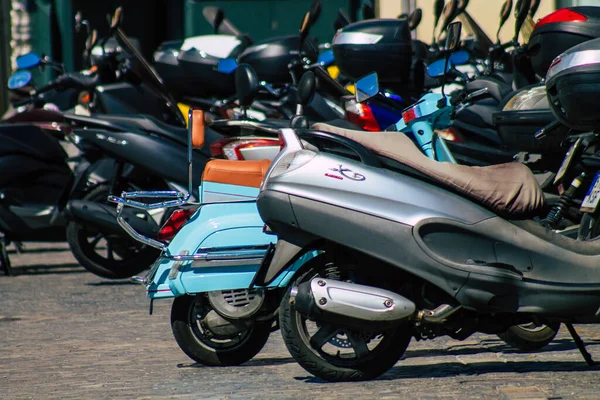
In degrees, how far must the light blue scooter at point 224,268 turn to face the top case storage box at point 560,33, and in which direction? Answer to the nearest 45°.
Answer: approximately 45° to its left

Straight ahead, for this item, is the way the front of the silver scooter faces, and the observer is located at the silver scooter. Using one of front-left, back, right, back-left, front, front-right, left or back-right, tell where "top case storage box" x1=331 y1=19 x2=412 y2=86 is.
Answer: left

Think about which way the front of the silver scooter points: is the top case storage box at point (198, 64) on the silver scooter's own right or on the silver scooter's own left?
on the silver scooter's own left

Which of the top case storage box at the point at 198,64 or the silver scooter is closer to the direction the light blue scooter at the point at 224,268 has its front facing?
the silver scooter

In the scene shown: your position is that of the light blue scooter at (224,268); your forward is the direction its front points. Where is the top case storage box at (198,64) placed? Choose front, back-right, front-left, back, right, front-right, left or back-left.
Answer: left

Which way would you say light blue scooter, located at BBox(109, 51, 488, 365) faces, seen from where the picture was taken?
facing to the right of the viewer

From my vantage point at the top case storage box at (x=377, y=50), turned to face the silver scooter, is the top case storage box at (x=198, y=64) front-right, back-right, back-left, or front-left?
back-right

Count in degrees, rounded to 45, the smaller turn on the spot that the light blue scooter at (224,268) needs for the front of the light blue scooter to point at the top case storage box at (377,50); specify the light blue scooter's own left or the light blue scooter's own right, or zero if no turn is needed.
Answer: approximately 90° to the light blue scooter's own left

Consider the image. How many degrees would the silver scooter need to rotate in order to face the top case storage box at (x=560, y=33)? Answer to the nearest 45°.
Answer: approximately 90° to its left

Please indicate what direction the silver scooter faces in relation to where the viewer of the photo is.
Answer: facing to the right of the viewer

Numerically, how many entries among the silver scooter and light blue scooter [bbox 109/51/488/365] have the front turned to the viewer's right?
2
